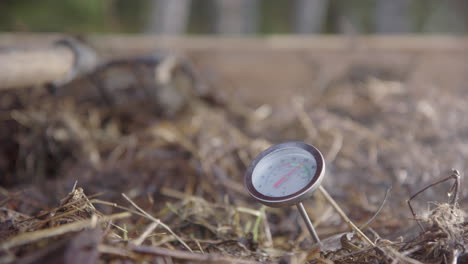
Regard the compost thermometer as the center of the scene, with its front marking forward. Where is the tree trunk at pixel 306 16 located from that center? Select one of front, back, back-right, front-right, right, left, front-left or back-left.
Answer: back-right

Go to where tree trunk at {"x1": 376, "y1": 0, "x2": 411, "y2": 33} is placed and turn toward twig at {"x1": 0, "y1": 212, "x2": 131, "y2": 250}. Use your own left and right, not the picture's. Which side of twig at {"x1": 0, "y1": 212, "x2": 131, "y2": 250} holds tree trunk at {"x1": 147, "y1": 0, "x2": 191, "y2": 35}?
right

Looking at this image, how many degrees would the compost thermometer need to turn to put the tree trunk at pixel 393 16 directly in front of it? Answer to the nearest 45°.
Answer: approximately 135° to its right

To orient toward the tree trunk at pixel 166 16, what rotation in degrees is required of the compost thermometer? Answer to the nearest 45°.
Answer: approximately 135° to its right

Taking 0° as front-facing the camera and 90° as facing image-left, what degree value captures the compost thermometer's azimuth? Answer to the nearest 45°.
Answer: approximately 45°

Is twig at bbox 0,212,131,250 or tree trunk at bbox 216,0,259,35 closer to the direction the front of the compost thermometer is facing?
the twig

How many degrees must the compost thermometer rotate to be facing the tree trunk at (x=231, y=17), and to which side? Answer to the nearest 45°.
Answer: approximately 135° to its right

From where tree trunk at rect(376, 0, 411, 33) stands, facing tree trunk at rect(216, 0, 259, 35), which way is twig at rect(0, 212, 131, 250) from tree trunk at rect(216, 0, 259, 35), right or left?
left

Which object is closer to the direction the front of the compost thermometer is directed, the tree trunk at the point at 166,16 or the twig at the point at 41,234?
the twig
